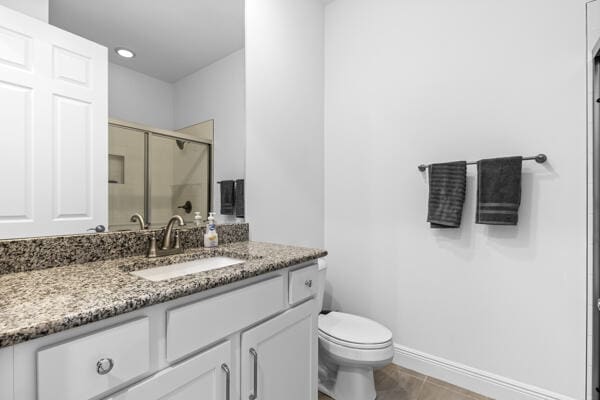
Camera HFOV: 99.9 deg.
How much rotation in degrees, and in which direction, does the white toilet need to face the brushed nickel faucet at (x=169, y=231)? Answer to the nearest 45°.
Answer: approximately 90° to its right

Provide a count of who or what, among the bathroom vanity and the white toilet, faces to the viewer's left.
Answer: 0

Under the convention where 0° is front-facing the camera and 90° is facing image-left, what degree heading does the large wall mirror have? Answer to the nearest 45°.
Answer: approximately 315°

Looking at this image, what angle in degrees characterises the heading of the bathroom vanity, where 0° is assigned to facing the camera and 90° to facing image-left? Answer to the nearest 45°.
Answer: approximately 315°

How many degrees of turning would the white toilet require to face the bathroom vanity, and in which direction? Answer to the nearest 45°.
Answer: approximately 90° to its right

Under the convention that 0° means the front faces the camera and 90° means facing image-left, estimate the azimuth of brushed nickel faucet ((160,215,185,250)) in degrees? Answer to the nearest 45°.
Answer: approximately 315°
